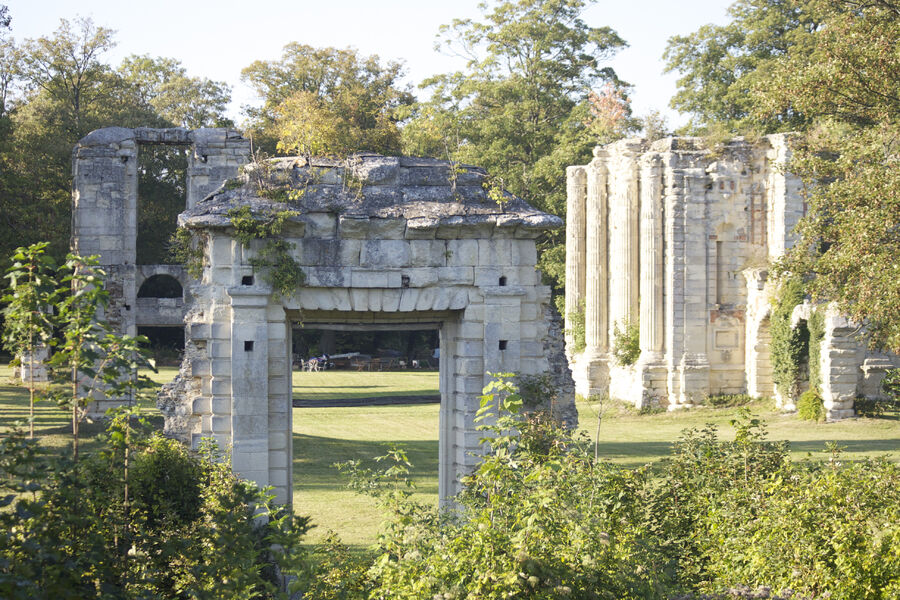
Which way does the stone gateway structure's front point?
toward the camera

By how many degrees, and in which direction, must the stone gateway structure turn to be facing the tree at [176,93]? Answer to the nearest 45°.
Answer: approximately 180°

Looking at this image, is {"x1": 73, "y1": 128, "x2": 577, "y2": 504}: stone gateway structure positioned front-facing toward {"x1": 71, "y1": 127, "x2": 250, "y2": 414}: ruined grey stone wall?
no

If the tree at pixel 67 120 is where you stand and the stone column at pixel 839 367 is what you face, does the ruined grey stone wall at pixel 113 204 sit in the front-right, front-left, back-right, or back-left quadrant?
front-right

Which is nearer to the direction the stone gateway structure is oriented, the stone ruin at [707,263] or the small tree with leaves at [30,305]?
the small tree with leaves

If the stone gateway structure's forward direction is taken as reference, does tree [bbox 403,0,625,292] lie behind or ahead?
behind

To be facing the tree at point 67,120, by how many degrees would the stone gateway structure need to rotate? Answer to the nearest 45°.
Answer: approximately 180°

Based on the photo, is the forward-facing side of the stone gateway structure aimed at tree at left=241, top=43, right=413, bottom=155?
no

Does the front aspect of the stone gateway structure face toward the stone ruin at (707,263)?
no

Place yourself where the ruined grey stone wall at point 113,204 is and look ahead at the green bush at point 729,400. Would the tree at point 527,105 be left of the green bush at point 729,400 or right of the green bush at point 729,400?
left

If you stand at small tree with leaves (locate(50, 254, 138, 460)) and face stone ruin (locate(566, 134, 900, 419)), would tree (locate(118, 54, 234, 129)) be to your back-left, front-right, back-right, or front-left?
front-left

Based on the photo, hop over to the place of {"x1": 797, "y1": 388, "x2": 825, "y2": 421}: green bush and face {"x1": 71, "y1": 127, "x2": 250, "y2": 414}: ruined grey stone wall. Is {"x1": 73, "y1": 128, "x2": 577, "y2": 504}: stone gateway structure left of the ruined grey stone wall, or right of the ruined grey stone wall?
left
